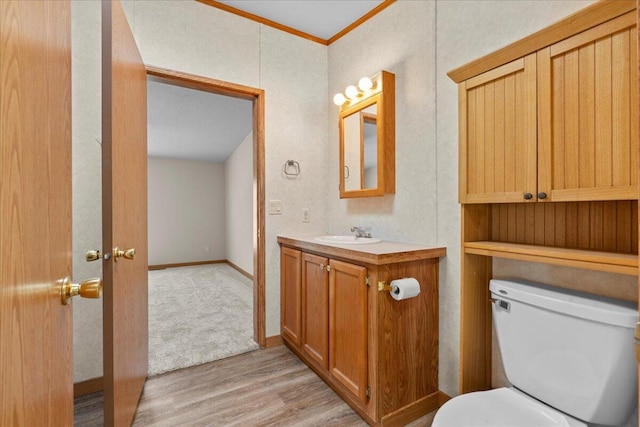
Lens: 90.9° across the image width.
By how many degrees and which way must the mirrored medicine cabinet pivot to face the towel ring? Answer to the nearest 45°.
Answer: approximately 90° to its right

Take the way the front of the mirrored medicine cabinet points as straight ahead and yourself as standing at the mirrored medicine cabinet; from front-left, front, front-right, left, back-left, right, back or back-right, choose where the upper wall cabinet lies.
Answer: left

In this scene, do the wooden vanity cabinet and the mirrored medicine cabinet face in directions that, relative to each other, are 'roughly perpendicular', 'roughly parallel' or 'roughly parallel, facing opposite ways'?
roughly parallel

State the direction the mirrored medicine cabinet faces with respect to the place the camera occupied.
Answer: facing the viewer and to the left of the viewer

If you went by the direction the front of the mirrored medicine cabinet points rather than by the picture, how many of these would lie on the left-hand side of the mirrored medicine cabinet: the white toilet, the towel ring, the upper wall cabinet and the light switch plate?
2

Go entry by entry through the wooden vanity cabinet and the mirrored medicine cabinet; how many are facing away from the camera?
0

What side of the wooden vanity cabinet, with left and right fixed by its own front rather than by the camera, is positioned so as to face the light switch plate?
right

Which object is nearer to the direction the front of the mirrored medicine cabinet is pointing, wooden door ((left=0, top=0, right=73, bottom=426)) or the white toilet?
the wooden door

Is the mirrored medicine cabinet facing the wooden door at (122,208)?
yes

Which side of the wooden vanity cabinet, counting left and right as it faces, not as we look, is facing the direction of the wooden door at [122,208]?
front
